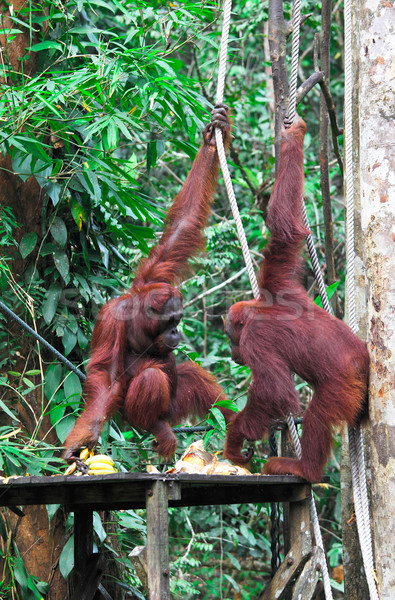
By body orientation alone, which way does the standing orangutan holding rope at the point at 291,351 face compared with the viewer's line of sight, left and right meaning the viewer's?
facing to the left of the viewer

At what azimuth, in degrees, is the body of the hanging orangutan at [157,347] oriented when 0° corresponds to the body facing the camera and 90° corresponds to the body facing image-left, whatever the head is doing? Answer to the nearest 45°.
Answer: approximately 315°

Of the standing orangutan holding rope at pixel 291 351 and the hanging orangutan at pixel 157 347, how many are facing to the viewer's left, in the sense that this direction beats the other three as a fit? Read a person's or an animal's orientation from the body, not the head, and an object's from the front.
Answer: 1

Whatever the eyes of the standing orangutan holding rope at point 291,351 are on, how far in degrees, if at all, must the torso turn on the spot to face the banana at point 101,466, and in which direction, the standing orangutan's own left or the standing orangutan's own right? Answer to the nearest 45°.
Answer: approximately 45° to the standing orangutan's own left

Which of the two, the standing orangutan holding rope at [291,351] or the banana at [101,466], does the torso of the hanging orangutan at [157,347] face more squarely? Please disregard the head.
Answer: the standing orangutan holding rope
